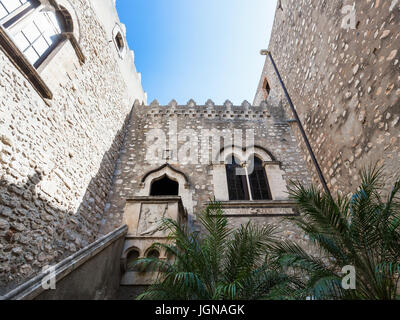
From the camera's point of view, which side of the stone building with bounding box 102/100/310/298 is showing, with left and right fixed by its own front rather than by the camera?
front

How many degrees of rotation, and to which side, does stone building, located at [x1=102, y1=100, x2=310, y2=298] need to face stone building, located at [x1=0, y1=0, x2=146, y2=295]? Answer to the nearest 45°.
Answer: approximately 45° to its right
